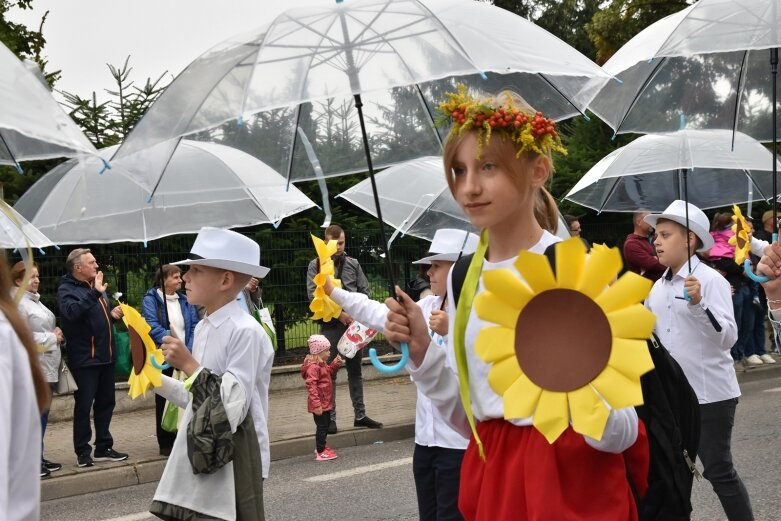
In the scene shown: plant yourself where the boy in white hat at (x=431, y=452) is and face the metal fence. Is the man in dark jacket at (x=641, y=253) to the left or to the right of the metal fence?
right

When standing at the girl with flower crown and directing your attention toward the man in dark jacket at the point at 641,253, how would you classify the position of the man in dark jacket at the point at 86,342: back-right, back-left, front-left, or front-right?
front-left

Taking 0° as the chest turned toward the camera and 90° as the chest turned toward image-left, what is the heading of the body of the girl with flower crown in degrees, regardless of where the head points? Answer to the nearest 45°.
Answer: approximately 45°

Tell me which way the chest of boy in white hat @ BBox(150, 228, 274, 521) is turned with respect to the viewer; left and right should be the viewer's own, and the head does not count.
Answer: facing to the left of the viewer

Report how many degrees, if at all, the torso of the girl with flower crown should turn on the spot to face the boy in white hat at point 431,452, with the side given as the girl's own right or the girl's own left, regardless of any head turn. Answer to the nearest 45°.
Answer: approximately 135° to the girl's own right

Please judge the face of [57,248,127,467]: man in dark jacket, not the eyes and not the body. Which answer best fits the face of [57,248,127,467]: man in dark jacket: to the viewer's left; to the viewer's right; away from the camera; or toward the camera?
to the viewer's right

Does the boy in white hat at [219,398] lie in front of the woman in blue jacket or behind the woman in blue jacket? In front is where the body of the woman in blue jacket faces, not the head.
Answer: in front

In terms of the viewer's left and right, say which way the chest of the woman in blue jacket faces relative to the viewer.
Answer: facing the viewer and to the right of the viewer

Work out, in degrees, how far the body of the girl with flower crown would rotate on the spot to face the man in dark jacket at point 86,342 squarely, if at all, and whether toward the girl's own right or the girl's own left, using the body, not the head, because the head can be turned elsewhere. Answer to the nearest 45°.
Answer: approximately 90° to the girl's own right

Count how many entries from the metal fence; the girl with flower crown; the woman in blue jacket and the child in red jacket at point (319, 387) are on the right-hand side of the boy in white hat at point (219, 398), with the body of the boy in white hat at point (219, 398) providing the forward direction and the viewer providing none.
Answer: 3

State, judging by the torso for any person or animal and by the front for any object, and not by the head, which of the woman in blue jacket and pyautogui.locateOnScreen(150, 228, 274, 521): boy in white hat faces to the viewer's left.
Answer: the boy in white hat

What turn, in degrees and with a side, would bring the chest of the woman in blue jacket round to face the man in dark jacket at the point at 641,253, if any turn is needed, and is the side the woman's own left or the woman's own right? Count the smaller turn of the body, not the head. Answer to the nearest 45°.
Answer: approximately 45° to the woman's own left
